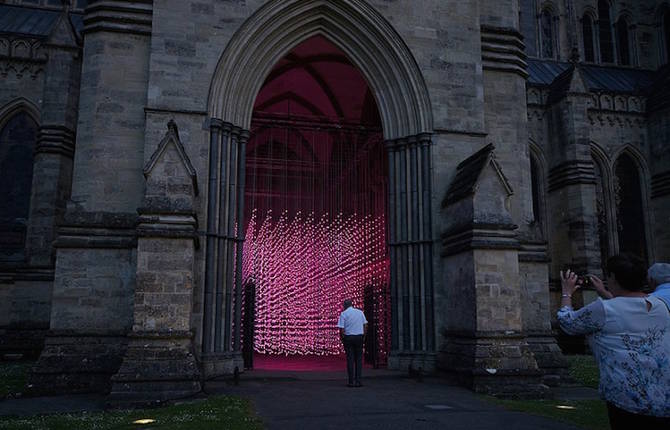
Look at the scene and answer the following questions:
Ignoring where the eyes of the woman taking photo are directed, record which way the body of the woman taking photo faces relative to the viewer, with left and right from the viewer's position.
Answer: facing away from the viewer and to the left of the viewer

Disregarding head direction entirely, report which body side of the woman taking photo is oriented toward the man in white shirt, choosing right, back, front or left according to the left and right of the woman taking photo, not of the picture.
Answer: front

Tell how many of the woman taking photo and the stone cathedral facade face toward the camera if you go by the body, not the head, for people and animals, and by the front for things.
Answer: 1

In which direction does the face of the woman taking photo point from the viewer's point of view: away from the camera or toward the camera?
away from the camera

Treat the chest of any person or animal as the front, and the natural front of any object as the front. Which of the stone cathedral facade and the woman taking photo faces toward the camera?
the stone cathedral facade

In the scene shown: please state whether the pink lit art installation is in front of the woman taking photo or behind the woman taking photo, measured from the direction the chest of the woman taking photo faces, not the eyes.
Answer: in front

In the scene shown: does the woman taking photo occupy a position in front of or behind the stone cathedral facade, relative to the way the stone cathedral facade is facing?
in front

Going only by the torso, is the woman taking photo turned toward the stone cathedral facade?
yes

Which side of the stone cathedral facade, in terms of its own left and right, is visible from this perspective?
front

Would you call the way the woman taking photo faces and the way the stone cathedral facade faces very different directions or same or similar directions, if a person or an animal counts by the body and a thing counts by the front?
very different directions
